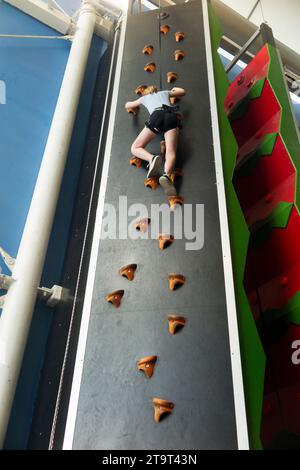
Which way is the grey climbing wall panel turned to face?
toward the camera

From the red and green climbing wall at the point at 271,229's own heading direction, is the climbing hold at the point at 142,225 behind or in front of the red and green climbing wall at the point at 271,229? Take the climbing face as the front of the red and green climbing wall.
in front

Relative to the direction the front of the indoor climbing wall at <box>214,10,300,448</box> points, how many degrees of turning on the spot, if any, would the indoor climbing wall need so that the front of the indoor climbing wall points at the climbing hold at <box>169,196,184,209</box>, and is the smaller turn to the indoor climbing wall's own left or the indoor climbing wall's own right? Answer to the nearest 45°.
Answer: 0° — it already faces it

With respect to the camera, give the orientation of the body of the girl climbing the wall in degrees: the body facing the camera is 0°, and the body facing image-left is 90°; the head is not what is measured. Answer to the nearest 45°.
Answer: approximately 180°

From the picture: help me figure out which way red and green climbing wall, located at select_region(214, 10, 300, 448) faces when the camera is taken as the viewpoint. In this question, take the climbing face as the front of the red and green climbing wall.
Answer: facing the viewer and to the left of the viewer
